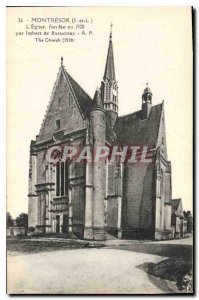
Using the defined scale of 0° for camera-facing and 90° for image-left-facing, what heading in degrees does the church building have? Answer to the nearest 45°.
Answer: approximately 45°
